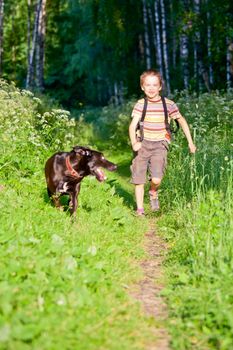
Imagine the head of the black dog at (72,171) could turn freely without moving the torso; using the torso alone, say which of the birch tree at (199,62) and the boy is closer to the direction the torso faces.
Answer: the boy

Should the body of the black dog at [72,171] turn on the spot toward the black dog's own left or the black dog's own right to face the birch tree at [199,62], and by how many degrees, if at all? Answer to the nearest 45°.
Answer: approximately 135° to the black dog's own left

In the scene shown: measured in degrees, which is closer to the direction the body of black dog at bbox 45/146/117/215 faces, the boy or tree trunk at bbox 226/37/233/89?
the boy

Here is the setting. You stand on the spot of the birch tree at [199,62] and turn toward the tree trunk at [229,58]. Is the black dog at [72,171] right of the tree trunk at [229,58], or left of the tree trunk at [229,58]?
right

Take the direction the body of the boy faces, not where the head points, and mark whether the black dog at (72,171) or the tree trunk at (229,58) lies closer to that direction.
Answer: the black dog

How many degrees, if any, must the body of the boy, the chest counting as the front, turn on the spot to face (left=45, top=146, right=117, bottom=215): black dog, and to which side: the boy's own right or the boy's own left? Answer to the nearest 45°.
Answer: approximately 45° to the boy's own right

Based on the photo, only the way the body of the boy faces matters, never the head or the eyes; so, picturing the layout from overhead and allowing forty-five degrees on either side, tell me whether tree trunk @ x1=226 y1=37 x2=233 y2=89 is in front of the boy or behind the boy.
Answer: behind

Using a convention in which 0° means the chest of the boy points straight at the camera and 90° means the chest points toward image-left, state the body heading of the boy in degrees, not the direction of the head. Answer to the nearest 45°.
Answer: approximately 0°

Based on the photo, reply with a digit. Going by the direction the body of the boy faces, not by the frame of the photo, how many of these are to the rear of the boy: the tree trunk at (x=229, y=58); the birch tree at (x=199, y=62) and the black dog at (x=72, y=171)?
2

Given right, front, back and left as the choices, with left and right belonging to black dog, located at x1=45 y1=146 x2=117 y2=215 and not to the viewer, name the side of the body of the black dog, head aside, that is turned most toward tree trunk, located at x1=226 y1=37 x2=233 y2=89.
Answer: left
